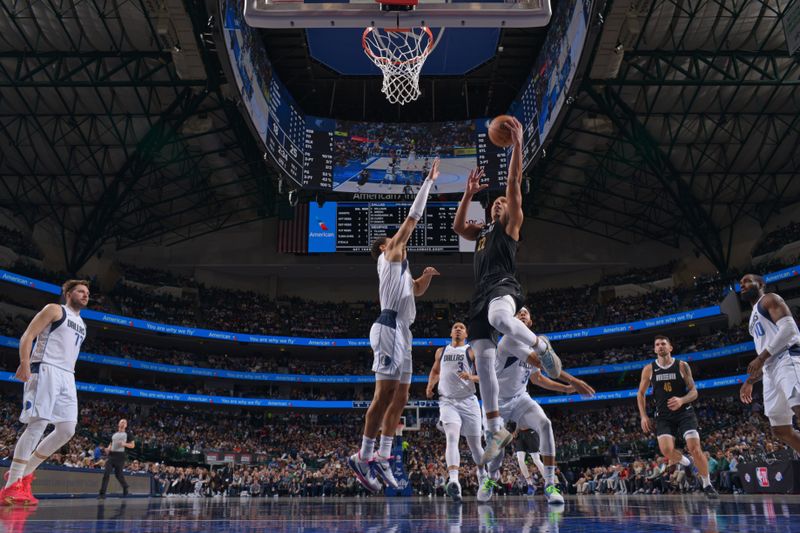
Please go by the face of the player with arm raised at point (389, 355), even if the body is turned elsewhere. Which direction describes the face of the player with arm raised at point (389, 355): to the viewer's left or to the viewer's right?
to the viewer's right

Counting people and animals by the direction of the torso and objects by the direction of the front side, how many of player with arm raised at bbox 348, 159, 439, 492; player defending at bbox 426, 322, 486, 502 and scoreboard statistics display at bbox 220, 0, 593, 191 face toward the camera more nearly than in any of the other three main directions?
2

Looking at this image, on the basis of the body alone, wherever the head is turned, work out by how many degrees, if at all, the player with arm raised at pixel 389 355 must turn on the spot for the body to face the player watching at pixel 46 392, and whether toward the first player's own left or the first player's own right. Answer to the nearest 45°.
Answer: approximately 180°

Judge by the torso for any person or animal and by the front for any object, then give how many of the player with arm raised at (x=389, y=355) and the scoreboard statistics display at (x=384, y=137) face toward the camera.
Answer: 1

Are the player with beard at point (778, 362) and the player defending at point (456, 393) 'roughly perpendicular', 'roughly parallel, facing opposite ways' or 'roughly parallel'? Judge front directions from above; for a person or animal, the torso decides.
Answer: roughly perpendicular

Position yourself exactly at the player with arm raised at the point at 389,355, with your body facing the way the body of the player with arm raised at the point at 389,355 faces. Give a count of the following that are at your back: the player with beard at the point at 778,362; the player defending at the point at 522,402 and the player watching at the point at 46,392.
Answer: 1

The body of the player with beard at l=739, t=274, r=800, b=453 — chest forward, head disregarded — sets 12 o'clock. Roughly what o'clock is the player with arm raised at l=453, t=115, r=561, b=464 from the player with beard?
The player with arm raised is roughly at 12 o'clock from the player with beard.

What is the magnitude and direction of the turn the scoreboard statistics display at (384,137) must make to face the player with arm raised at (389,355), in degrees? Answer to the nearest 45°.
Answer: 0° — it already faces them
